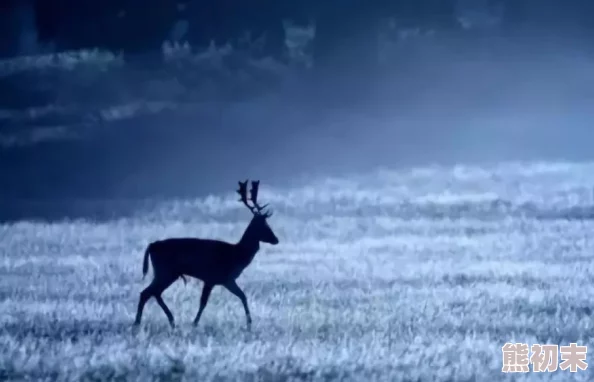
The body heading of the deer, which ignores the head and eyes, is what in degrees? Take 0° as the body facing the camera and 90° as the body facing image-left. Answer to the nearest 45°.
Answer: approximately 270°
